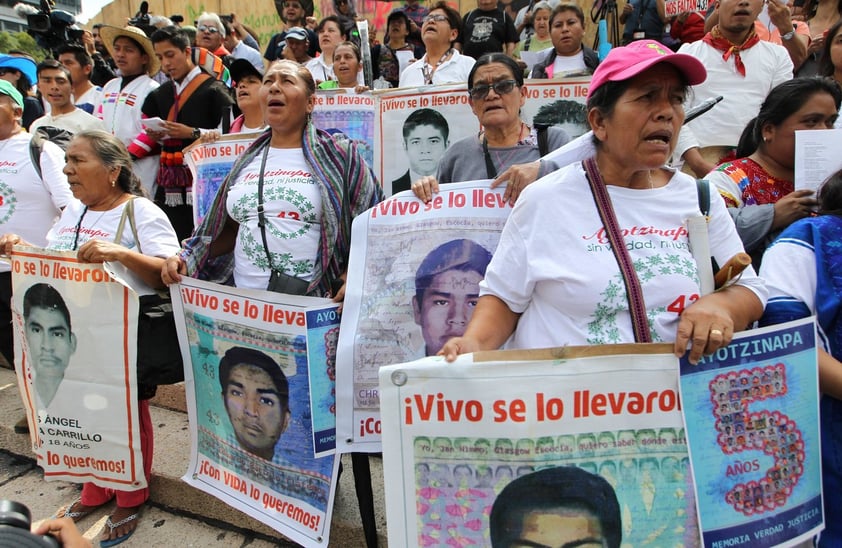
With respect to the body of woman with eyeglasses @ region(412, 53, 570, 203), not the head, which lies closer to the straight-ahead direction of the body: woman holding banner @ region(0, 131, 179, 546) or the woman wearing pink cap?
the woman wearing pink cap

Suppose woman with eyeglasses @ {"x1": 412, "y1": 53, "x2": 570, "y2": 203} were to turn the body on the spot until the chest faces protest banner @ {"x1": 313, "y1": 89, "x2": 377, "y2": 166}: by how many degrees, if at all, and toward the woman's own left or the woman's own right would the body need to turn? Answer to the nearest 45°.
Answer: approximately 135° to the woman's own right

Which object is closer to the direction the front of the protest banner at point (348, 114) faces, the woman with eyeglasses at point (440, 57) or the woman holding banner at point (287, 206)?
the woman holding banner

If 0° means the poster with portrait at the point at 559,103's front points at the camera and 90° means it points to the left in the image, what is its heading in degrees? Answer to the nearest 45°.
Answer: approximately 0°

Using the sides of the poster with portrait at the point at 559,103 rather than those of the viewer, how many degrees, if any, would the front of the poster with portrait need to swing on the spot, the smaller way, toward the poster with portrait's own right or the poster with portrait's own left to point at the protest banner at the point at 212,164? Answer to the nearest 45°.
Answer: approximately 90° to the poster with portrait's own right

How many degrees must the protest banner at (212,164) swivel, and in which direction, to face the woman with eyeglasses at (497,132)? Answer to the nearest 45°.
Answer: approximately 45° to its left

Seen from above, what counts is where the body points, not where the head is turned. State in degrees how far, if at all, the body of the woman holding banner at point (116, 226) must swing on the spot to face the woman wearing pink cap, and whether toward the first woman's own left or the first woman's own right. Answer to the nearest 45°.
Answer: approximately 90° to the first woman's own left
